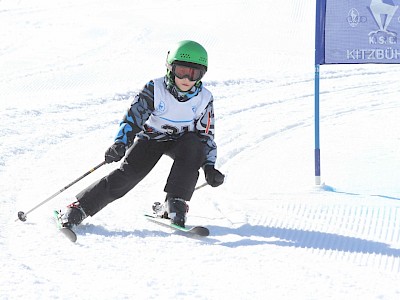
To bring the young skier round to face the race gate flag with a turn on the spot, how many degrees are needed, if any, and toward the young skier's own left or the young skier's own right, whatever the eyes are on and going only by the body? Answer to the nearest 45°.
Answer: approximately 90° to the young skier's own left

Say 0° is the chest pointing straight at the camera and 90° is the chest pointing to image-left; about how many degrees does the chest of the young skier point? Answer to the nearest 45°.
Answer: approximately 0°
